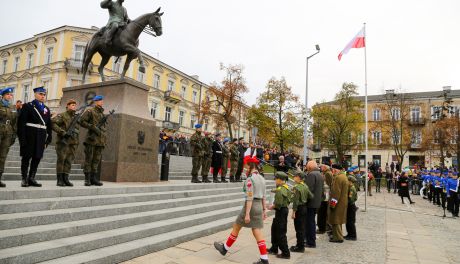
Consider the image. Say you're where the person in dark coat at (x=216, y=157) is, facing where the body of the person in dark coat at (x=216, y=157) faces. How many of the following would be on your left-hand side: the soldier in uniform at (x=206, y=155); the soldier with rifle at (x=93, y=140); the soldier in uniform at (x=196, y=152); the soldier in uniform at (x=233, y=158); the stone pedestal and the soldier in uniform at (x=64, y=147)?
1

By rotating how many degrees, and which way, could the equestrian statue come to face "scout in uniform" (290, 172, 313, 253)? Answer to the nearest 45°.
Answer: approximately 45° to its right

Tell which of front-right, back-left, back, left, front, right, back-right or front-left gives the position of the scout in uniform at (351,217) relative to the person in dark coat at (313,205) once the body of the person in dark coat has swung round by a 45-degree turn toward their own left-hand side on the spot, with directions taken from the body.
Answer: back-right

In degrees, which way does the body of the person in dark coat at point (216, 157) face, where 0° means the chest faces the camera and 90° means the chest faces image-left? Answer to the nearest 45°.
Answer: approximately 315°

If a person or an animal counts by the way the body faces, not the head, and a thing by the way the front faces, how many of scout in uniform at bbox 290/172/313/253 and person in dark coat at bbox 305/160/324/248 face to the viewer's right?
0

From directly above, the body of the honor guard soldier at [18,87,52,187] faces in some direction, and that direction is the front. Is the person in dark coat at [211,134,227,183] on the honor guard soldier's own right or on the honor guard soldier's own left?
on the honor guard soldier's own left

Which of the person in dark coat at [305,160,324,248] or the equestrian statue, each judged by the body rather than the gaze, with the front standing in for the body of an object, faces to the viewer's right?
the equestrian statue

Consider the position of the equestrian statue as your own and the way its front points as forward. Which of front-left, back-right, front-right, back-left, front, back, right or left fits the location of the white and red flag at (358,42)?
front

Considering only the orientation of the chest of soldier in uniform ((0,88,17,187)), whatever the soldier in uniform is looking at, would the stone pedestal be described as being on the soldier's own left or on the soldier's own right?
on the soldier's own left

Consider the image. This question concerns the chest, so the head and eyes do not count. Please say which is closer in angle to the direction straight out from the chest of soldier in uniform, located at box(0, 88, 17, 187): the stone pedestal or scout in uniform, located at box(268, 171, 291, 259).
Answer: the scout in uniform

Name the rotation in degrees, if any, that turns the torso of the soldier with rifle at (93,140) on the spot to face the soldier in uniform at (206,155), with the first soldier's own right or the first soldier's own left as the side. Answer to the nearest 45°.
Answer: approximately 90° to the first soldier's own left

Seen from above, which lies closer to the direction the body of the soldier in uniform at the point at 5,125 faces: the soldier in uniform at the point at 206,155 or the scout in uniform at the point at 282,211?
the scout in uniform

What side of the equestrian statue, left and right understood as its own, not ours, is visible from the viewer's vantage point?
right

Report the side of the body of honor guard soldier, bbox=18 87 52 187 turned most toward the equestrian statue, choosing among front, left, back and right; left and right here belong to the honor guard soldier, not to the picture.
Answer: left

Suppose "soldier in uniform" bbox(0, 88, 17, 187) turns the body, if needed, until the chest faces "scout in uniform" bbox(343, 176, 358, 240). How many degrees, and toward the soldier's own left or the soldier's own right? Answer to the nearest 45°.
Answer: approximately 45° to the soldier's own left

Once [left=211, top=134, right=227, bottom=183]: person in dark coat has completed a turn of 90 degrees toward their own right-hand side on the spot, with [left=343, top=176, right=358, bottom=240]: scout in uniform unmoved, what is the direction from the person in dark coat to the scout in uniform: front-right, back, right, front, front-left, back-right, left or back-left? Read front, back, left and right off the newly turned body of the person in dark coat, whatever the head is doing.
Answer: left

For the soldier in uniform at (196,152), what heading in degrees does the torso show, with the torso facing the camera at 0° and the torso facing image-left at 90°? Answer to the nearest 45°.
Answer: approximately 315°

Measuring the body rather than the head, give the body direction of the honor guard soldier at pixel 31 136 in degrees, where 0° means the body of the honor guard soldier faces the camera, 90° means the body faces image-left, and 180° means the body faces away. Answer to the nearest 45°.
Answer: approximately 315°

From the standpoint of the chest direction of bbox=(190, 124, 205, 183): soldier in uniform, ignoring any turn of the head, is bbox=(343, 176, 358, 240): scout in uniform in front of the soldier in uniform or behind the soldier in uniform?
in front

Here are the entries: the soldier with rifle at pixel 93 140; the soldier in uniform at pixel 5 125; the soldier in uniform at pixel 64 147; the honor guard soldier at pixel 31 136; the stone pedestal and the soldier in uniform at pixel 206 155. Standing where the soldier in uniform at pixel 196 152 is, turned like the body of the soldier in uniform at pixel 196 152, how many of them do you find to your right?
5
